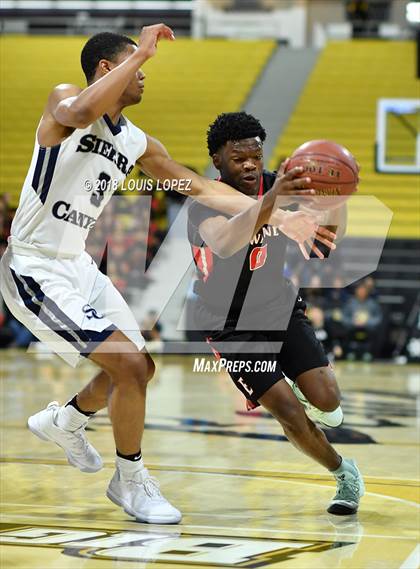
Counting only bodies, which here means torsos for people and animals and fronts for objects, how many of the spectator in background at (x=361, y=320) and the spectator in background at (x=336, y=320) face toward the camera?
2

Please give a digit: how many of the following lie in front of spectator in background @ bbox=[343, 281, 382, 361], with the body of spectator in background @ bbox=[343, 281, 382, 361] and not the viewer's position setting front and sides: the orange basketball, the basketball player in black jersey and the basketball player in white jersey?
3

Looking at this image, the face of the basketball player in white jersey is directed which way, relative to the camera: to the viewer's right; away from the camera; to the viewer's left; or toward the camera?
to the viewer's right

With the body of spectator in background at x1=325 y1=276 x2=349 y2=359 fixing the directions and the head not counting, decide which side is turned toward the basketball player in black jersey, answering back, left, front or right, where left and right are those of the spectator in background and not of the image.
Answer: front
